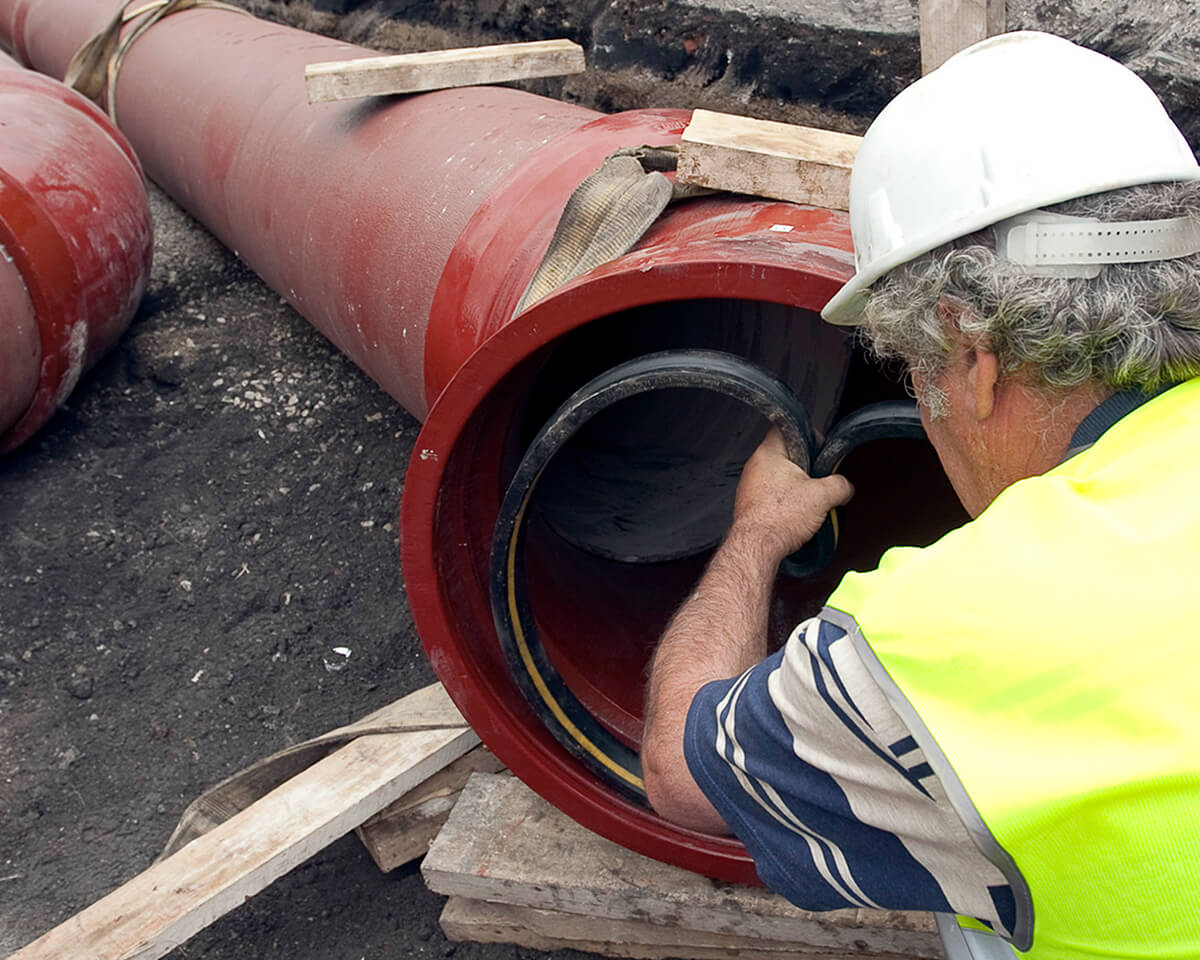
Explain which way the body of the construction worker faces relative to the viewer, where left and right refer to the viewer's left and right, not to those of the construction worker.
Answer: facing away from the viewer and to the left of the viewer

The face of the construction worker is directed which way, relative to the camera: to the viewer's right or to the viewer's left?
to the viewer's left
